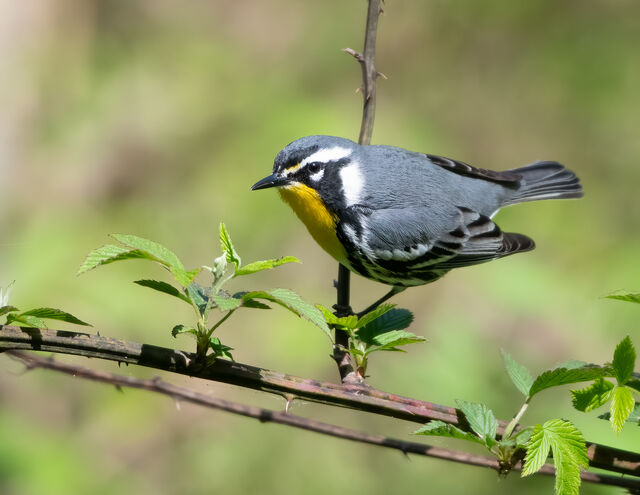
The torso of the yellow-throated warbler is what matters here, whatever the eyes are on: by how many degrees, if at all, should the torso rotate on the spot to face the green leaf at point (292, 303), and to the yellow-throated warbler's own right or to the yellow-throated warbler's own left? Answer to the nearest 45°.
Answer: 0° — it already faces it

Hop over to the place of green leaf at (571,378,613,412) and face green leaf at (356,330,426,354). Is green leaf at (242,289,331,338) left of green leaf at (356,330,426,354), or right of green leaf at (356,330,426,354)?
left

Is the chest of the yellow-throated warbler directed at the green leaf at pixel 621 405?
no

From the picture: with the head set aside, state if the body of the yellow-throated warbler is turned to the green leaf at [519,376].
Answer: no

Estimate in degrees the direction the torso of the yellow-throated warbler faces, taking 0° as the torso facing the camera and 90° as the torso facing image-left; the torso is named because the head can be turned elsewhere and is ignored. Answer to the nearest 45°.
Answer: approximately 90°

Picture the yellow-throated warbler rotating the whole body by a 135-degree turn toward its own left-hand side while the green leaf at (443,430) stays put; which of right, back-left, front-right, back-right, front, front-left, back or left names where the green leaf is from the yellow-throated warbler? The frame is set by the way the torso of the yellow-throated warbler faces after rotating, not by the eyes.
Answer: front-right

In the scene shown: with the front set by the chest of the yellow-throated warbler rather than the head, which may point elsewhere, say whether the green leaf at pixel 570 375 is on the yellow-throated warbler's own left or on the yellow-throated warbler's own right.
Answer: on the yellow-throated warbler's own left
